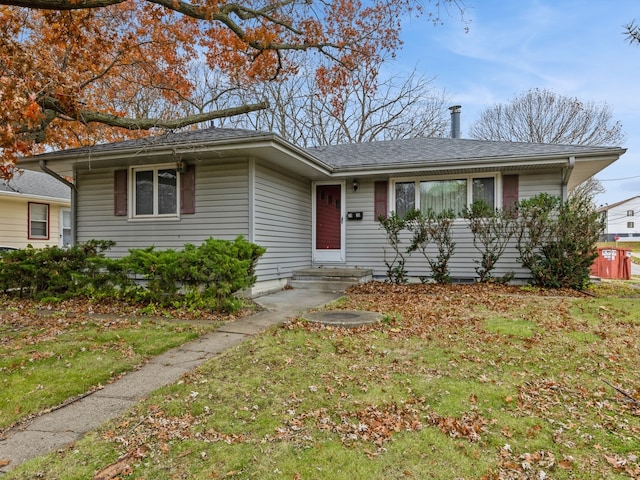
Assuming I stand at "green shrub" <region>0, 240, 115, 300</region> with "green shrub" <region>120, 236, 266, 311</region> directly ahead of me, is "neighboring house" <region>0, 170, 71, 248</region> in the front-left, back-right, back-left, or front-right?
back-left

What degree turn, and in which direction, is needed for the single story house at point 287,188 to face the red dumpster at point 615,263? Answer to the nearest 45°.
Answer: approximately 90° to its left

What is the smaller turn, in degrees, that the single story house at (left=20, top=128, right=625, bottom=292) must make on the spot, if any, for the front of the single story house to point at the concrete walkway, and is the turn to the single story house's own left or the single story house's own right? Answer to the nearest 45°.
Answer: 0° — it already faces it

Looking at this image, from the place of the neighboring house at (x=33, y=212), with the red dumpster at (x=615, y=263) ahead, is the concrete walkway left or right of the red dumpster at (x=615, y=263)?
right

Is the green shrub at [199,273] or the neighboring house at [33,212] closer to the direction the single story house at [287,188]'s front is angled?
the green shrub

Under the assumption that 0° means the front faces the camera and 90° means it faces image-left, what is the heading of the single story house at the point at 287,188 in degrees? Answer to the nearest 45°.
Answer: approximately 0°

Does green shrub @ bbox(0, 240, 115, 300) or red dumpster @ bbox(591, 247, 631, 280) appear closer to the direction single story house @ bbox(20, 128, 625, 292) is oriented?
the green shrub

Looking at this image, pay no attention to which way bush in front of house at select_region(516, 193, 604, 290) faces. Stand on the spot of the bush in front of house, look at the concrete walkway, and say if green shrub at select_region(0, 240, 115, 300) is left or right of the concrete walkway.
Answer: right

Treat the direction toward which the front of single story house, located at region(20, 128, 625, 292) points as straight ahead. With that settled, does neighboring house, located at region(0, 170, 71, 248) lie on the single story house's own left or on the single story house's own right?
on the single story house's own right

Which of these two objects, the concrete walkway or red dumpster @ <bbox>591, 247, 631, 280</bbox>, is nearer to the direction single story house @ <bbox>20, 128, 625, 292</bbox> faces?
the concrete walkway

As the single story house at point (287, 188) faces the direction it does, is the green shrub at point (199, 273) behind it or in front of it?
in front
